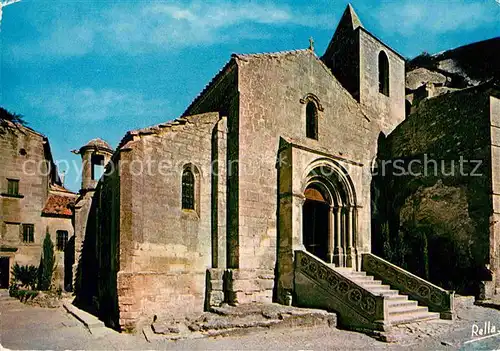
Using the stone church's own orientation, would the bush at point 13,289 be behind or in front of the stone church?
behind

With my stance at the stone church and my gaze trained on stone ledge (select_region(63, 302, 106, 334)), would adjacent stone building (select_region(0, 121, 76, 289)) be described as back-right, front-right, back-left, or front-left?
front-right

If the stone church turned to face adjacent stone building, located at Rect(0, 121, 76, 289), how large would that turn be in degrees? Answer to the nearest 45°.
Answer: approximately 180°

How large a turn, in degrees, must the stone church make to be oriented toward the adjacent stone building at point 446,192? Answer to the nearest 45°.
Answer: approximately 90° to its left

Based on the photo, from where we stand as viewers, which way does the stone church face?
facing the viewer and to the right of the viewer

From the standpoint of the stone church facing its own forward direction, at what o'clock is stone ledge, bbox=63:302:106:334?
The stone ledge is roughly at 4 o'clock from the stone church.
